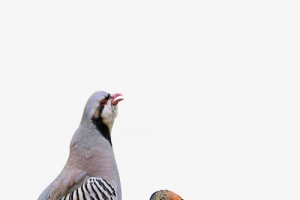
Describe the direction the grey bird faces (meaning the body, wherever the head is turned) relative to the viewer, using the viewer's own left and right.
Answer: facing to the right of the viewer
